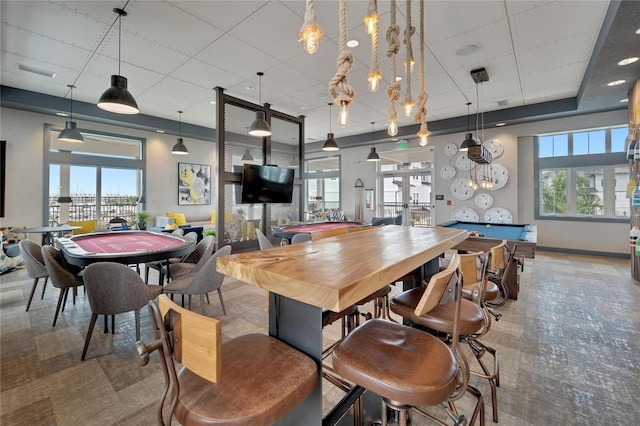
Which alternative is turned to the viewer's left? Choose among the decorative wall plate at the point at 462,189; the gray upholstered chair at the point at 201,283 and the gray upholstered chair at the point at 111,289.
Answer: the gray upholstered chair at the point at 201,283

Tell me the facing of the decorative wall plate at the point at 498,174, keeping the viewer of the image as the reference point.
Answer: facing the viewer

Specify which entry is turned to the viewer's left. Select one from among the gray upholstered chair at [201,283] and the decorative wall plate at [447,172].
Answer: the gray upholstered chair

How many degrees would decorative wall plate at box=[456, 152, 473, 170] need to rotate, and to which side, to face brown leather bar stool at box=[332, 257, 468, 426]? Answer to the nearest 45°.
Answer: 0° — it already faces it

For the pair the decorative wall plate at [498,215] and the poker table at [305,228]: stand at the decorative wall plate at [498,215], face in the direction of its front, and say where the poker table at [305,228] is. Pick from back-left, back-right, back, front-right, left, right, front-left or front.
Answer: front-right

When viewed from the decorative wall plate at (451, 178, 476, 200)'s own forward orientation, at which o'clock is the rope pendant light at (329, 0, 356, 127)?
The rope pendant light is roughly at 12 o'clock from the decorative wall plate.

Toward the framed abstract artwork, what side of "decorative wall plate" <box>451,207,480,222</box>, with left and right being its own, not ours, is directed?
right

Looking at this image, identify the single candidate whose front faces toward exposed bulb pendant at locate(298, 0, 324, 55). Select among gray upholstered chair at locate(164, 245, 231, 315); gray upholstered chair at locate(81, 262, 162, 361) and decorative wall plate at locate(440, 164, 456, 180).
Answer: the decorative wall plate

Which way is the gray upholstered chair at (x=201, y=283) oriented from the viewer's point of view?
to the viewer's left

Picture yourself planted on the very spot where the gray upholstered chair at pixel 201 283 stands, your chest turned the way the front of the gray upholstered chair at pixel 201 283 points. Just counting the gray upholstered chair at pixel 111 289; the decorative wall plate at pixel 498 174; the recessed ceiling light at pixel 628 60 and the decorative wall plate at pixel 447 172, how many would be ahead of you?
1

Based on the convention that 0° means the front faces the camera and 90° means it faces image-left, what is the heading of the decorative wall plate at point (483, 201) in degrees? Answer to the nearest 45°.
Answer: approximately 0°

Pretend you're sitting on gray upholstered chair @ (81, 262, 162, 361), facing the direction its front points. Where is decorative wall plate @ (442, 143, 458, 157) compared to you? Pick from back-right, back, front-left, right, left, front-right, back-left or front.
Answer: front-right

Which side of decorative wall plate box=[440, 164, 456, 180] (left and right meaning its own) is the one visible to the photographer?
front

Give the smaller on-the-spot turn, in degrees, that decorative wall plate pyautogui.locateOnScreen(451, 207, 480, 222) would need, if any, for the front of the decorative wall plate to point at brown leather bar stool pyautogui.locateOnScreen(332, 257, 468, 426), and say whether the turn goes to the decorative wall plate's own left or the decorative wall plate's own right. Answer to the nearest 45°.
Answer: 0° — it already faces it
